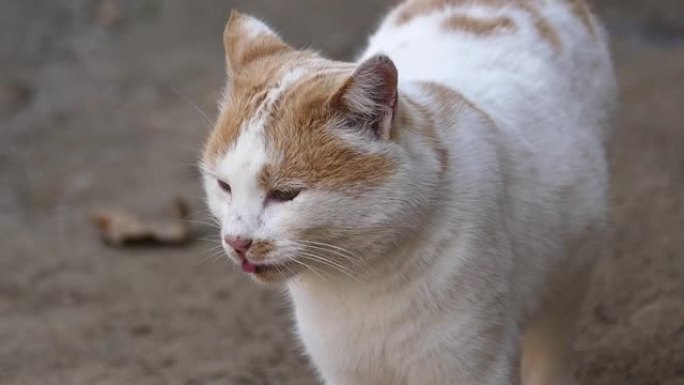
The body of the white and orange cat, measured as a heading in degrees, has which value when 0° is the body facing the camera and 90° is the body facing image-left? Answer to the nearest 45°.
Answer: approximately 45°

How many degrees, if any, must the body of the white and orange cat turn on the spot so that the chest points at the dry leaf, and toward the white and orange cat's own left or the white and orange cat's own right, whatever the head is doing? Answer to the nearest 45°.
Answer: approximately 90° to the white and orange cat's own right

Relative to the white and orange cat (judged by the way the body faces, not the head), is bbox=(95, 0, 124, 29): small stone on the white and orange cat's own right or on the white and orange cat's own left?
on the white and orange cat's own right
